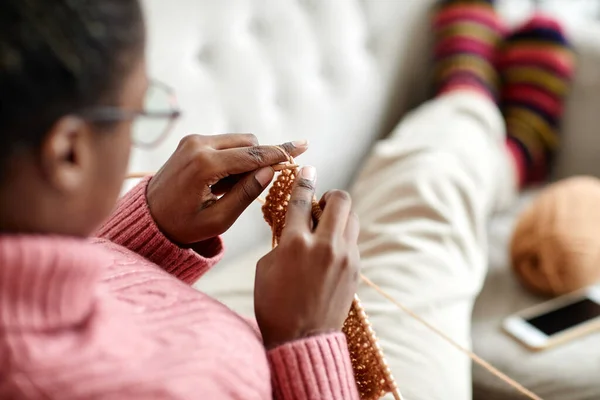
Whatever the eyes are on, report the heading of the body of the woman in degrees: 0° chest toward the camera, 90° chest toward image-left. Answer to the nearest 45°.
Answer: approximately 225°

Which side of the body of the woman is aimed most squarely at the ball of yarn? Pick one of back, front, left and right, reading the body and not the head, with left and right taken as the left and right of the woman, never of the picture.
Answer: front

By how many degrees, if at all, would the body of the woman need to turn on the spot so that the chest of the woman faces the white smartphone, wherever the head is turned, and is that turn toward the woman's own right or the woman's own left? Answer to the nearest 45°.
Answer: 0° — they already face it
